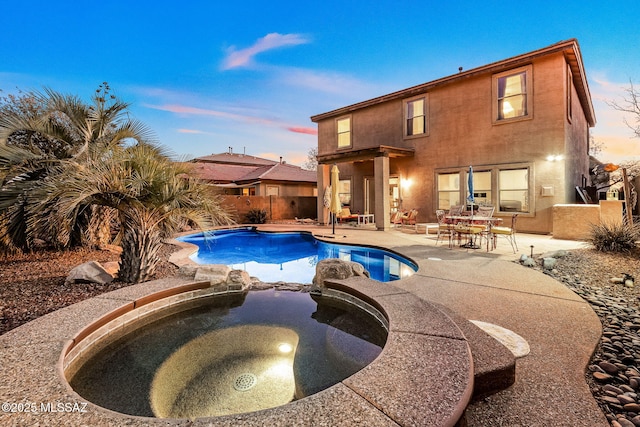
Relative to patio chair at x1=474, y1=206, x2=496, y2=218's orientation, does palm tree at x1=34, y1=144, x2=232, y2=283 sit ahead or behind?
ahead

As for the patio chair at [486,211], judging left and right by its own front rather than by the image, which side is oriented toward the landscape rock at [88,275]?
front

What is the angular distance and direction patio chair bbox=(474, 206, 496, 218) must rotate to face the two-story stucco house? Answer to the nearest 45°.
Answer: approximately 135° to its right

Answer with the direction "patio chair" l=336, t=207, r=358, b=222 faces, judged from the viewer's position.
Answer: facing the viewer and to the right of the viewer

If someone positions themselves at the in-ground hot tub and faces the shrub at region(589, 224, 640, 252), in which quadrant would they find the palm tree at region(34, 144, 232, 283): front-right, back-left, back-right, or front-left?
back-left

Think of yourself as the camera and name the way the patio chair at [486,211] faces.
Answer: facing the viewer and to the left of the viewer

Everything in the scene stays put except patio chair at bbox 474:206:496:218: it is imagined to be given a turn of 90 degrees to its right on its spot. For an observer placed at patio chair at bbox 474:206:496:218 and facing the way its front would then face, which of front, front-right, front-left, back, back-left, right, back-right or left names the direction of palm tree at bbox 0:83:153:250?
left

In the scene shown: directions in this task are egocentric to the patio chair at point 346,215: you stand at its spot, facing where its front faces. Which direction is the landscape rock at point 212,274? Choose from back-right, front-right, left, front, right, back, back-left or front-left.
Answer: front-right

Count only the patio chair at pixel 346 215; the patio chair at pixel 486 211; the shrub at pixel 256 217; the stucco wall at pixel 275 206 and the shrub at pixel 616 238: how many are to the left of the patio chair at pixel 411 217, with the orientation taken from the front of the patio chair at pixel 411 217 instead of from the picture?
2

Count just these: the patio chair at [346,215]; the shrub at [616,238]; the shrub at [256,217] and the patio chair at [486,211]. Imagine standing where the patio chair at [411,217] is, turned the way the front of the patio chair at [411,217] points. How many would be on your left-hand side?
2

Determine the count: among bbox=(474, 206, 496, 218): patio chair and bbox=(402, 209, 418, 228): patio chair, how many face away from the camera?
0

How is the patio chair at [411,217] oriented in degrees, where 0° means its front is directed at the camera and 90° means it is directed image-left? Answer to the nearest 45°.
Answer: approximately 45°

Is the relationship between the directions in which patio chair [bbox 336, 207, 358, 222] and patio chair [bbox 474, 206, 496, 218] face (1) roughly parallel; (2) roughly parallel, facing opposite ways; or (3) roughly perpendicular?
roughly perpendicular
